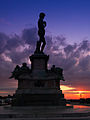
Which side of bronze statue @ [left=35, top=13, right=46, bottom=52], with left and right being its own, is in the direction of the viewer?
right
